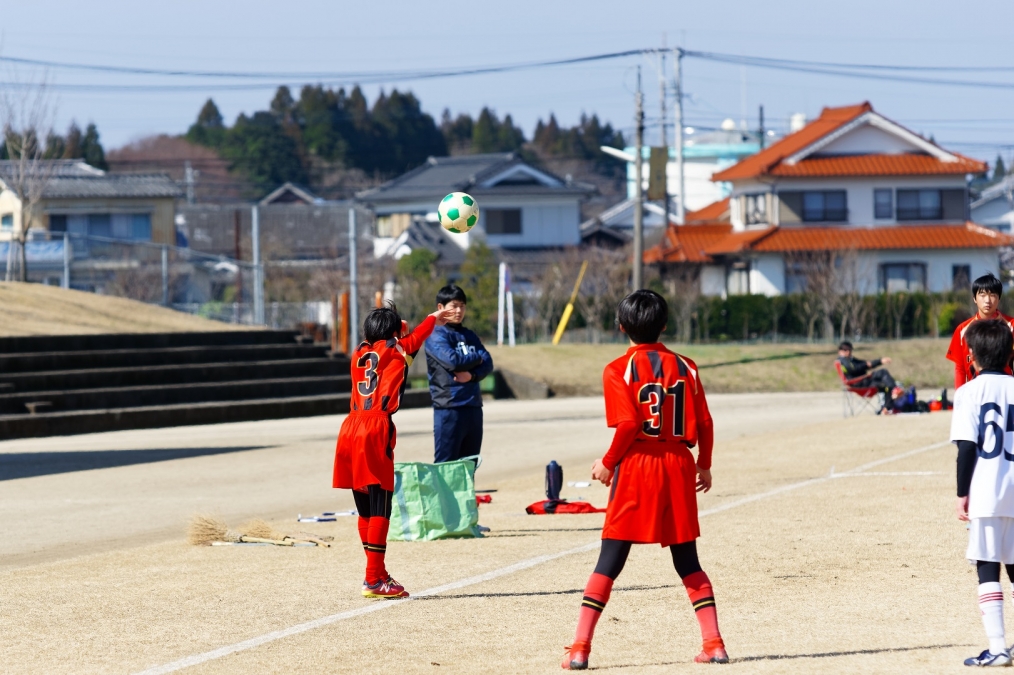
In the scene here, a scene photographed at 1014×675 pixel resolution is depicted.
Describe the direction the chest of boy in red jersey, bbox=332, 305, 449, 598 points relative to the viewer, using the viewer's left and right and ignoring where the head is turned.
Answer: facing away from the viewer and to the right of the viewer

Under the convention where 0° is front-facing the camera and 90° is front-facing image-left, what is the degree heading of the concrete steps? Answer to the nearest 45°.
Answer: approximately 315°

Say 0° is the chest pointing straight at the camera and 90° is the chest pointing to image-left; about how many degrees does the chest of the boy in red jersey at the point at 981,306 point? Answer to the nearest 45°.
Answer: approximately 0°

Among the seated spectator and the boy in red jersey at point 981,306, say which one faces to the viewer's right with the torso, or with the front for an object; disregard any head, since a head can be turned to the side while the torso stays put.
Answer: the seated spectator

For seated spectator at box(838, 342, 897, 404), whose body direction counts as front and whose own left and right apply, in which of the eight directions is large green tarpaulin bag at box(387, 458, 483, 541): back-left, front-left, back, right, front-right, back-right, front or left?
right

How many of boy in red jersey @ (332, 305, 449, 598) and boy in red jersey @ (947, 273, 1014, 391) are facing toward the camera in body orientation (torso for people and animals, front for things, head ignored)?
1

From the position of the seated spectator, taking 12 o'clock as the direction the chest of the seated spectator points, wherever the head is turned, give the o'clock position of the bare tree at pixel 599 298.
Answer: The bare tree is roughly at 8 o'clock from the seated spectator.

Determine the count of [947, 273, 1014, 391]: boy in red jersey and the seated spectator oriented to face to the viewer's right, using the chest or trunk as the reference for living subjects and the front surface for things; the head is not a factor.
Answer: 1

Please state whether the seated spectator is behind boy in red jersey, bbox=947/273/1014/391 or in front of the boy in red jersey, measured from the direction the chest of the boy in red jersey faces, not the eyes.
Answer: behind

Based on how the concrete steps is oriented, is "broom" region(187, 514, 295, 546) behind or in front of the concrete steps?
in front

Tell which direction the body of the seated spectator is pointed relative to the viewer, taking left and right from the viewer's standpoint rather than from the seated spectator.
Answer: facing to the right of the viewer
